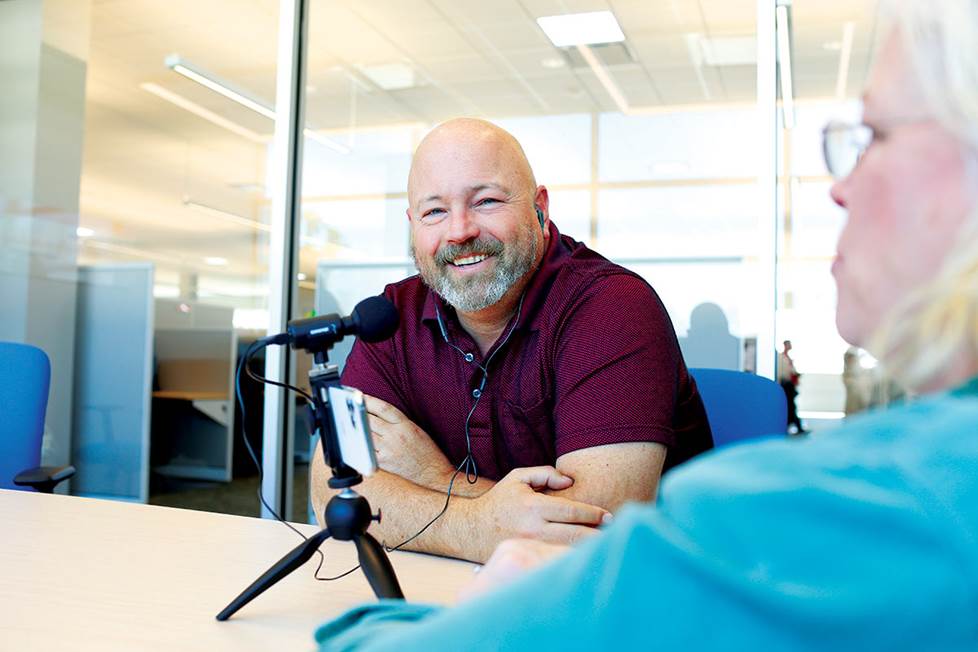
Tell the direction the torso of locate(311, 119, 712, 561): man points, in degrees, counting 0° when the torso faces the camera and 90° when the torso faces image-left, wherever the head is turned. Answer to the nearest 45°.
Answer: approximately 45°

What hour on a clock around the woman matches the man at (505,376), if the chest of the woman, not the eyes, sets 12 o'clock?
The man is roughly at 1 o'clock from the woman.

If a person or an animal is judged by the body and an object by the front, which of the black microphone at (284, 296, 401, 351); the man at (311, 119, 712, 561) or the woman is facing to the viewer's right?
the black microphone

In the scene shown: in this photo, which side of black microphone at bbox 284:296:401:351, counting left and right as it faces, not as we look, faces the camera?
right

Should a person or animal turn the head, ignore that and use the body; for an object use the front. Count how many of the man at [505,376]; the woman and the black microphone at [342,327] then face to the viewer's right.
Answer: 1

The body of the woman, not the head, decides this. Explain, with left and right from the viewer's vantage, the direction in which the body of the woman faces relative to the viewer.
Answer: facing away from the viewer and to the left of the viewer

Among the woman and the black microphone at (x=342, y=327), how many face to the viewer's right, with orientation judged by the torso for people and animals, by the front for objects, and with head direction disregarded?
1

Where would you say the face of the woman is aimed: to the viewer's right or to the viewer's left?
to the viewer's left

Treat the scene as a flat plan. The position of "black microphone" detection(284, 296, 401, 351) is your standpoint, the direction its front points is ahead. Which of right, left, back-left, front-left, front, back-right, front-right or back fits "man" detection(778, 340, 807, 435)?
front-left

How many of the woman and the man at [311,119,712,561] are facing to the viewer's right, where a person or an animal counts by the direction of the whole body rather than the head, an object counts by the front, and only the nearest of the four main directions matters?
0

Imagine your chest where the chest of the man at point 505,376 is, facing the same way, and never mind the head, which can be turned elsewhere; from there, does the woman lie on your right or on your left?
on your left

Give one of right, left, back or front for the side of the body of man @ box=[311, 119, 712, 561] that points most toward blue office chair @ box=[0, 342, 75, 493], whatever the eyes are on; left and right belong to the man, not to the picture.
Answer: right

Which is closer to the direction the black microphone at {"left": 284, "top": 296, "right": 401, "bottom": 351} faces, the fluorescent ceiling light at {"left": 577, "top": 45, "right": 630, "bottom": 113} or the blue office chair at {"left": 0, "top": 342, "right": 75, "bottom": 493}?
the fluorescent ceiling light
